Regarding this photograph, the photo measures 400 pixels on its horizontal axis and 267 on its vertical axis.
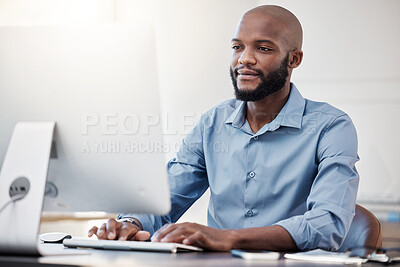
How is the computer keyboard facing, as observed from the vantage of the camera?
facing away from the viewer and to the right of the viewer

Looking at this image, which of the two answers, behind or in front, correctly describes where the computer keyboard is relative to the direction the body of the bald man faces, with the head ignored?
in front

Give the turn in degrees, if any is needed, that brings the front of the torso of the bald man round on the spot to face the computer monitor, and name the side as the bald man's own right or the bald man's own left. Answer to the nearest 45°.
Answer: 0° — they already face it

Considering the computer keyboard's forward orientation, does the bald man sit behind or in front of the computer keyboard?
in front

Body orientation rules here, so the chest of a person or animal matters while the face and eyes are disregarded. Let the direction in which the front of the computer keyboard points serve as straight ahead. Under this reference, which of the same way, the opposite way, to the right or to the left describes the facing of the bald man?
the opposite way

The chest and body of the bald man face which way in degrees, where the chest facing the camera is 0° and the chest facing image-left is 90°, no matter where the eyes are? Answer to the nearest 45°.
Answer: approximately 45°
